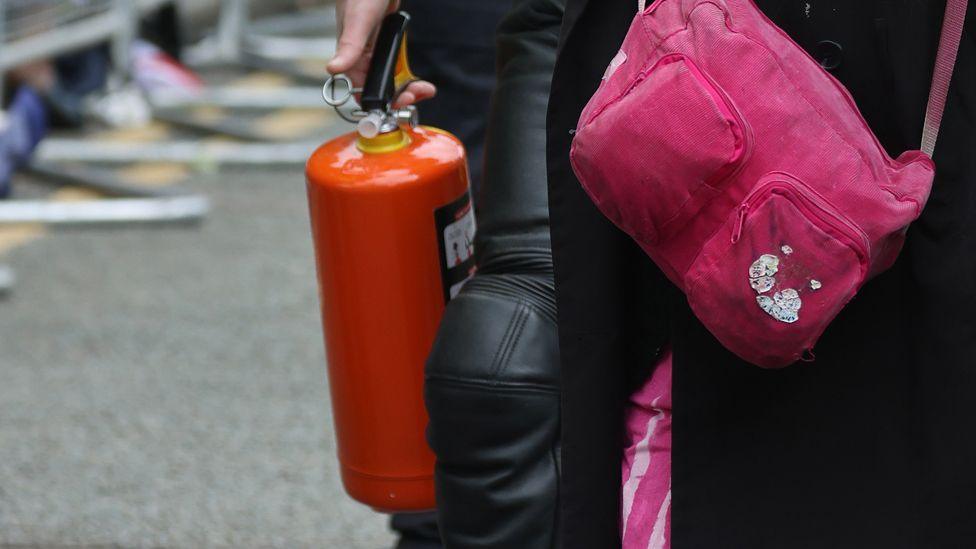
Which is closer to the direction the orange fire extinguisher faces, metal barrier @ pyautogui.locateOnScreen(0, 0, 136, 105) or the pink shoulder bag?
the pink shoulder bag

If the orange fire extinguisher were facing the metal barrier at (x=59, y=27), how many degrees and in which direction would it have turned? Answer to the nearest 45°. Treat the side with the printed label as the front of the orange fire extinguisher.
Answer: approximately 90° to its left

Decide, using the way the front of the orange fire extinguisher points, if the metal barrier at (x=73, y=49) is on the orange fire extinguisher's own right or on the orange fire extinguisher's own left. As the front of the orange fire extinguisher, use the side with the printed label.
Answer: on the orange fire extinguisher's own left

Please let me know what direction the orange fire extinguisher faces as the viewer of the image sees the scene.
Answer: facing to the right of the viewer

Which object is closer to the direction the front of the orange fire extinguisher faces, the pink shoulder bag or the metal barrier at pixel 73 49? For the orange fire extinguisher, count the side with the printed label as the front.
the pink shoulder bag
